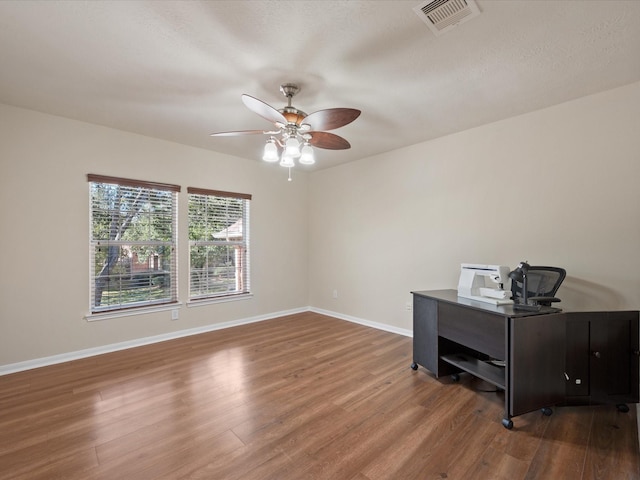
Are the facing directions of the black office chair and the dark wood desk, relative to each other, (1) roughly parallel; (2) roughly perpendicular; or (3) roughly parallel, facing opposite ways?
roughly parallel, facing opposite ways

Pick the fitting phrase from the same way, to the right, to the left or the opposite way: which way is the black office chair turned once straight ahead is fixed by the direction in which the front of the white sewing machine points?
the opposite way
